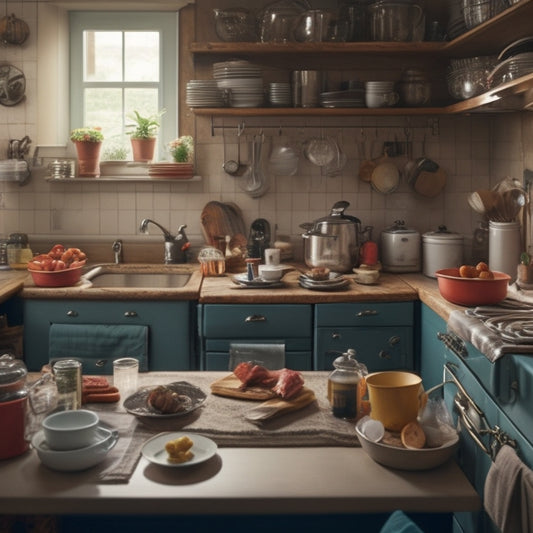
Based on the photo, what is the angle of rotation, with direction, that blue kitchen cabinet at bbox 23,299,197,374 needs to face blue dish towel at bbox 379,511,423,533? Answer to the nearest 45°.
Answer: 0° — it already faces it

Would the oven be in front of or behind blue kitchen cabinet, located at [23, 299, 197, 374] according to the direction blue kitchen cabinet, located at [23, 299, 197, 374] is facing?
in front

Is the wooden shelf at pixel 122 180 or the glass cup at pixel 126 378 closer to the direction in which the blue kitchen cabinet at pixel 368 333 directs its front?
the glass cup

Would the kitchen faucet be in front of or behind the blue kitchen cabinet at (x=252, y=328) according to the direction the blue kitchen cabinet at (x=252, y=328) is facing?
behind

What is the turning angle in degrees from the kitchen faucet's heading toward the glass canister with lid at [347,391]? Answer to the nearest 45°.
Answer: approximately 90° to its left

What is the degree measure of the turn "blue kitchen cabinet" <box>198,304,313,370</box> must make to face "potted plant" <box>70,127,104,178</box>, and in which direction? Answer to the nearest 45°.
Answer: approximately 135° to its right
